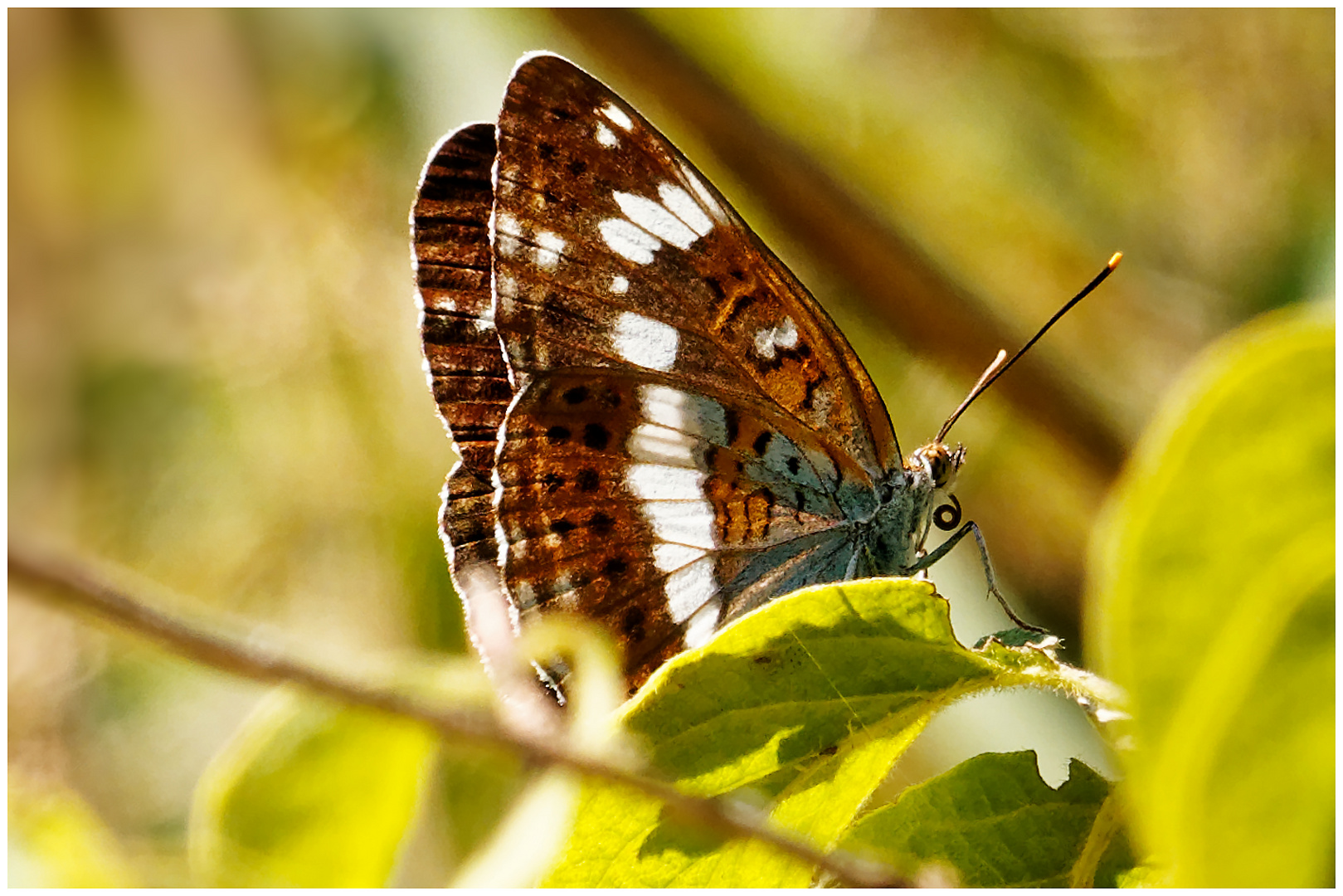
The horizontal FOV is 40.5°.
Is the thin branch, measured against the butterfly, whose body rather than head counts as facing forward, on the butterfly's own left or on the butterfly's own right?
on the butterfly's own right

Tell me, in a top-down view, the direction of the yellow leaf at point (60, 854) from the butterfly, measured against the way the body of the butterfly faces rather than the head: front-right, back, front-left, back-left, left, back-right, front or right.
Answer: back-right

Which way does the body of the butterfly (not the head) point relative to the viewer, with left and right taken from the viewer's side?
facing to the right of the viewer

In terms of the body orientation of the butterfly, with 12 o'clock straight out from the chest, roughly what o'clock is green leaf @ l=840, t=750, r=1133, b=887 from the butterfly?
The green leaf is roughly at 2 o'clock from the butterfly.
